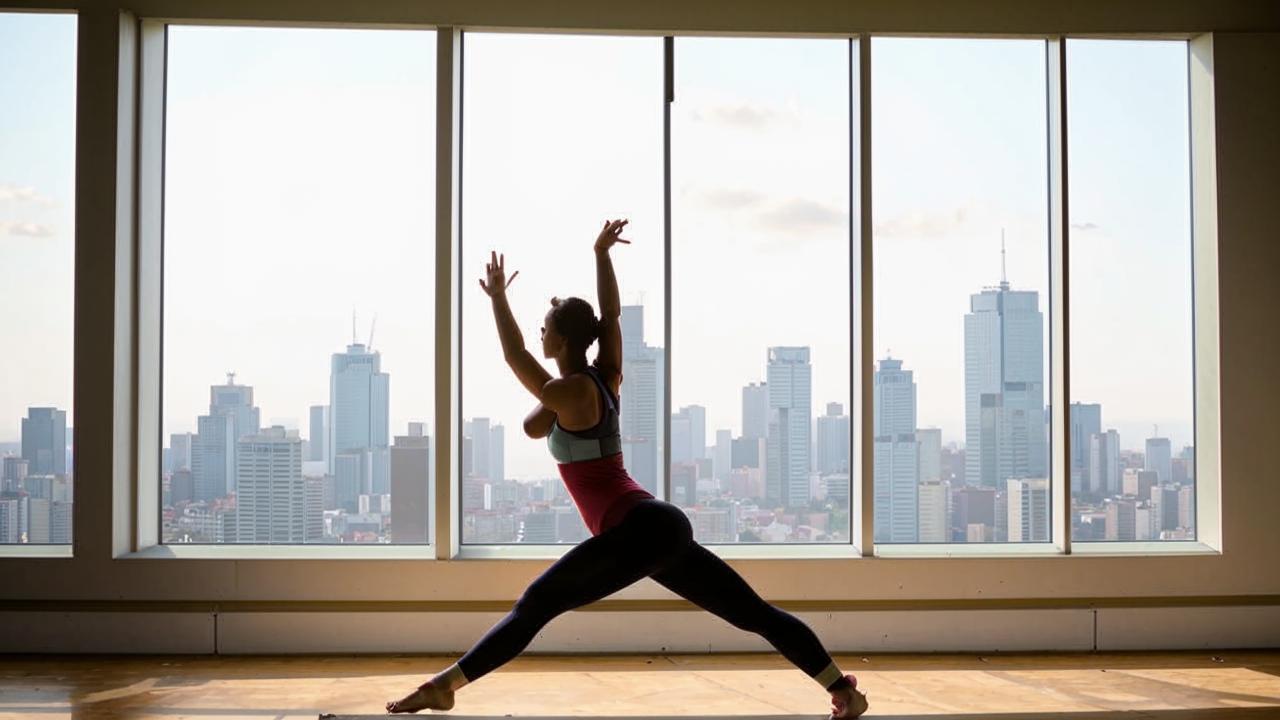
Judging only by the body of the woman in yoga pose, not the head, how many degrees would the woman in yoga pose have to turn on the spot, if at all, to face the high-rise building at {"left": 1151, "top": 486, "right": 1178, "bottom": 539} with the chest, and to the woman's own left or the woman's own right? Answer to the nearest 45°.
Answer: approximately 135° to the woman's own right

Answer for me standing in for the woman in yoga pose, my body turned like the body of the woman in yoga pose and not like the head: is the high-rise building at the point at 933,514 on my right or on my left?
on my right

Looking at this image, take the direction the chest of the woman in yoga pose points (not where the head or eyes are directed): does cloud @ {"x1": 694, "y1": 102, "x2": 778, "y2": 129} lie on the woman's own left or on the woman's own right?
on the woman's own right

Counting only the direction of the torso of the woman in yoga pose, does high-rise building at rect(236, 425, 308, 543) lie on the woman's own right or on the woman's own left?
on the woman's own right

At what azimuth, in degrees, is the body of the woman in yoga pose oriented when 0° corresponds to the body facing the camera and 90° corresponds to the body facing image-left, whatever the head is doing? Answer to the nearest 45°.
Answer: approximately 90°

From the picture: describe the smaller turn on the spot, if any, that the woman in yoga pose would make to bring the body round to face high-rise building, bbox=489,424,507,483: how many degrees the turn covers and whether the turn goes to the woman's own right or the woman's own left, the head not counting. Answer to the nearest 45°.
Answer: approximately 90° to the woman's own right

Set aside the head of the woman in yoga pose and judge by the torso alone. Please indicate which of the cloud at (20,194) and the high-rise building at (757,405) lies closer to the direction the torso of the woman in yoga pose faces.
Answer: the cloud

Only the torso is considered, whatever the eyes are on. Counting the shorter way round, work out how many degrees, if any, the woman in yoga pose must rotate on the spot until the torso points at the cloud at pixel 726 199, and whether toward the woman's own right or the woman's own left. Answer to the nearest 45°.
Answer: approximately 90° to the woman's own right

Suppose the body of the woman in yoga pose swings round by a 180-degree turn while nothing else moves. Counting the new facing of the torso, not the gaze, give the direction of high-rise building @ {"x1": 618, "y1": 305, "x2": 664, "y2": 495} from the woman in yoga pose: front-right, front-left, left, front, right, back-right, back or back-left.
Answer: left
